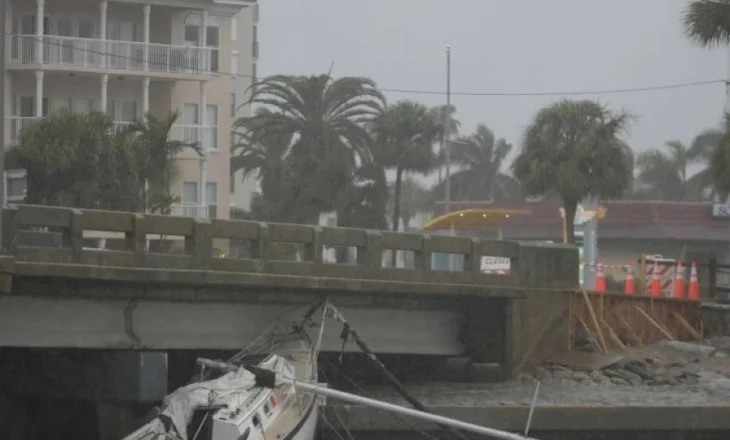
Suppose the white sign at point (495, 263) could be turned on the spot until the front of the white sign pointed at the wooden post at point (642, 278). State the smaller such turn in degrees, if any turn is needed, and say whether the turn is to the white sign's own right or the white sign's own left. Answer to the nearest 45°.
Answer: approximately 45° to the white sign's own left

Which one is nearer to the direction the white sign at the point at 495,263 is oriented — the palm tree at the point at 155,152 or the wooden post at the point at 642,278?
the wooden post

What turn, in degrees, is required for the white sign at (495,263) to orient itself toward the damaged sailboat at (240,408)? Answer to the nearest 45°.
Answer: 0° — it already faces it

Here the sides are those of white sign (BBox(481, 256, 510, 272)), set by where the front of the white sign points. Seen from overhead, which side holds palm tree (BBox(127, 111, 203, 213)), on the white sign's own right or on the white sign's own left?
on the white sign's own right

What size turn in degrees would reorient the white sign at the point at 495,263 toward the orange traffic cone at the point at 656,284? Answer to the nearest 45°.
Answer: approximately 45° to its left

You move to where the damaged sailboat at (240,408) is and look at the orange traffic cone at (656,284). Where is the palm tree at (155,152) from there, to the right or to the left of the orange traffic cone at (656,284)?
left

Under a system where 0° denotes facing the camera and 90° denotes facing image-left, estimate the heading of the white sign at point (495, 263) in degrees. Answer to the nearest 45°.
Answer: approximately 0°
